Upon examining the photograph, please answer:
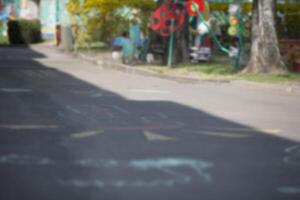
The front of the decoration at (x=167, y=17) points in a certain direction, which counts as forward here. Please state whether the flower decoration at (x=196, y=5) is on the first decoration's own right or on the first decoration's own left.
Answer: on the first decoration's own left

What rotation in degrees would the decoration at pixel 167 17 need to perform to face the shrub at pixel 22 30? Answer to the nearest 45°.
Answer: approximately 135° to its right

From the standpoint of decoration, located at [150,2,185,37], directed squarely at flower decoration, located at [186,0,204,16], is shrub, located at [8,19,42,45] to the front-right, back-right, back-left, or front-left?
back-left

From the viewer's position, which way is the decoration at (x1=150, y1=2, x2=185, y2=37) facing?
facing the viewer

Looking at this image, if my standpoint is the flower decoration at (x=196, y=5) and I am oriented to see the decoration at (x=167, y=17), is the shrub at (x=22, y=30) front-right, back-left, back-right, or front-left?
front-right
